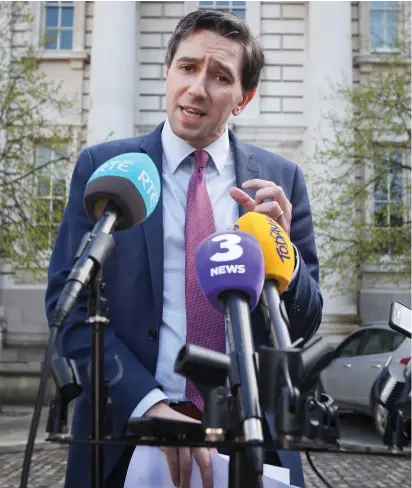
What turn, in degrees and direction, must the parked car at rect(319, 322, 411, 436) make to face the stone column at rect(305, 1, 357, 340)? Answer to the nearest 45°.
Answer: approximately 45° to its right

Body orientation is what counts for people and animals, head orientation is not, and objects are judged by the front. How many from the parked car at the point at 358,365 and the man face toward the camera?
1

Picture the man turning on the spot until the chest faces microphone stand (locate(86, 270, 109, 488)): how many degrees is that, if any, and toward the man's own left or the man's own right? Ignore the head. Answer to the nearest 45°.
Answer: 0° — they already face it

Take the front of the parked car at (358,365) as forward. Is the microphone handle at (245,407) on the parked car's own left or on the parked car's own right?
on the parked car's own left

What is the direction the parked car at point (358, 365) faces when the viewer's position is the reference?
facing away from the viewer and to the left of the viewer

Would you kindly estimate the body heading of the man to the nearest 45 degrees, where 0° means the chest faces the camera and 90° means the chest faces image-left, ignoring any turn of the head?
approximately 0°

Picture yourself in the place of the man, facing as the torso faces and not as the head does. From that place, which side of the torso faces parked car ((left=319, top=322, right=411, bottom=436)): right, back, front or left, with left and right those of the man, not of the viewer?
back

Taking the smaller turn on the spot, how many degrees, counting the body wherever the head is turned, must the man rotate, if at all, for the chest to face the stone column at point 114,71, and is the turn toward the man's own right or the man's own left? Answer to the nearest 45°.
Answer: approximately 180°

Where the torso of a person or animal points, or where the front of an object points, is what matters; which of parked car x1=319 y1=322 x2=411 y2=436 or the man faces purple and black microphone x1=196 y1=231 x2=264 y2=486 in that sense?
the man
